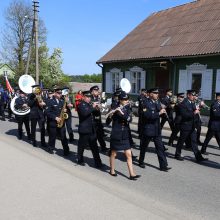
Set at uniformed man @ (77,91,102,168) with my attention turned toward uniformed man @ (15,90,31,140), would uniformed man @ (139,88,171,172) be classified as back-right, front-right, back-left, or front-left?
back-right

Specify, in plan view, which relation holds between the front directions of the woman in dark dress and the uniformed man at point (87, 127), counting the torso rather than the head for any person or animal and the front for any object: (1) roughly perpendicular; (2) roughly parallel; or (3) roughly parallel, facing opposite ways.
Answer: roughly parallel

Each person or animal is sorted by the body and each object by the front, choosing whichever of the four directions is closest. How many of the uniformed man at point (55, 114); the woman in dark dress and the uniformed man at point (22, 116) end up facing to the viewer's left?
0

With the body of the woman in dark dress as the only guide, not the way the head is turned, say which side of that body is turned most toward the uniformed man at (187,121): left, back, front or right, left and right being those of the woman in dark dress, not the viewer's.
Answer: left

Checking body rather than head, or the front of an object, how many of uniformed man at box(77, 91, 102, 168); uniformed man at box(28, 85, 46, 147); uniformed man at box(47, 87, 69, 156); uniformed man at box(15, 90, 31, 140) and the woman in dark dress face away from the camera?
0

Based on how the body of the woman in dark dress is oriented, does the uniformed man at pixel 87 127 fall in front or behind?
behind

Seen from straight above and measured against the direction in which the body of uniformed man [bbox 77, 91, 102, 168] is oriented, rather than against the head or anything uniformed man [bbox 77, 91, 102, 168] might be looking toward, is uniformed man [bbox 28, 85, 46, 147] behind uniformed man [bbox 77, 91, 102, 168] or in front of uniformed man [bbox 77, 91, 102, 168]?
behind

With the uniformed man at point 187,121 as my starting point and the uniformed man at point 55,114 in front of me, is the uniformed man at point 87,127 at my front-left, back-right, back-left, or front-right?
front-left

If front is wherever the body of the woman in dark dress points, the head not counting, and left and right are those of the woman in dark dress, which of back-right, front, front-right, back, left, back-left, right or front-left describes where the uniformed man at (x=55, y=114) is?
back

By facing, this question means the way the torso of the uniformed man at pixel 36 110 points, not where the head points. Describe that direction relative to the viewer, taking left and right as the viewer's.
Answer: facing the viewer and to the right of the viewer

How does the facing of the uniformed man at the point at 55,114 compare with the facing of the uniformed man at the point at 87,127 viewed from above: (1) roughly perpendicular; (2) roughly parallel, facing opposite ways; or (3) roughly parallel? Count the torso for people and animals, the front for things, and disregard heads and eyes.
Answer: roughly parallel
